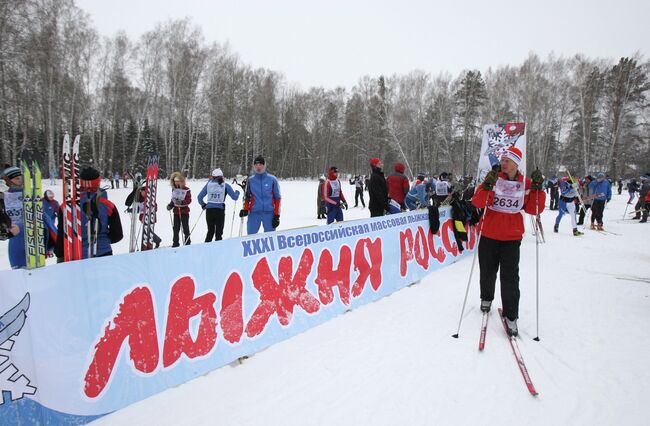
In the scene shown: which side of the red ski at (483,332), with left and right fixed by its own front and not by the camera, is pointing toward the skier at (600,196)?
back

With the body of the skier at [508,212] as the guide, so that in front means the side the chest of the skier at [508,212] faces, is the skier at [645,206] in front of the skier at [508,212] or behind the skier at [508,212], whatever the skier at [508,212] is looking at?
behind

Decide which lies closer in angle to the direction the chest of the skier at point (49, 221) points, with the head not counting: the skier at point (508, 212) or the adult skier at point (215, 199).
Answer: the skier

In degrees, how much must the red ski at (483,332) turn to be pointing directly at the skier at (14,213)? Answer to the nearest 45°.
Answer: approximately 90° to its right

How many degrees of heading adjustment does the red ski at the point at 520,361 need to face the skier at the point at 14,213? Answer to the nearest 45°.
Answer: approximately 90° to its right

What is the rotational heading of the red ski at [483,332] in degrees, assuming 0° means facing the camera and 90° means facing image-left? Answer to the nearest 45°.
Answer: approximately 0°
